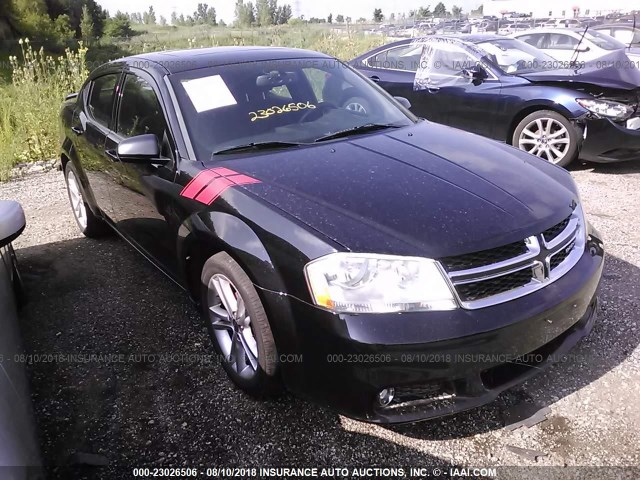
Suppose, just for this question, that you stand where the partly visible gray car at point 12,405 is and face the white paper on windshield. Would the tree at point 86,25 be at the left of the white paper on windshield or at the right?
left

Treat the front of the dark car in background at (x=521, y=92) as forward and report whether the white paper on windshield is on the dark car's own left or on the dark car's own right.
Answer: on the dark car's own right

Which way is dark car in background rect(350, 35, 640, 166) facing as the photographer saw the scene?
facing the viewer and to the right of the viewer

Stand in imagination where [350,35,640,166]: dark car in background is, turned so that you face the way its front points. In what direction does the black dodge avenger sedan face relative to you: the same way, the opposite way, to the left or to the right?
the same way

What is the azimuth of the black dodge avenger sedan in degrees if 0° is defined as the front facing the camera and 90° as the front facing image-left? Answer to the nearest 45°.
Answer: approximately 315°

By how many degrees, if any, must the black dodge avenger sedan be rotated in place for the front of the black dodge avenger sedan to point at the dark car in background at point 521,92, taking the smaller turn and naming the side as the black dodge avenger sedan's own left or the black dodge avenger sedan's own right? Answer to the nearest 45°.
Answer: approximately 90° to the black dodge avenger sedan's own left

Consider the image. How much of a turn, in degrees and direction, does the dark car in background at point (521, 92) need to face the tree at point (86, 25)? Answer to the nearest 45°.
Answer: approximately 180°

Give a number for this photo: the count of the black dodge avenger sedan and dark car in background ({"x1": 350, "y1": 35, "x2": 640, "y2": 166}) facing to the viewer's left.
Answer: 0
